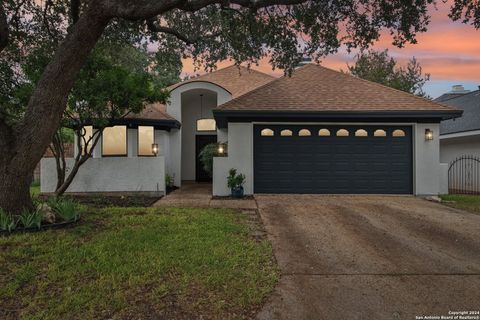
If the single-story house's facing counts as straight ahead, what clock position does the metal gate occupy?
The metal gate is roughly at 8 o'clock from the single-story house.

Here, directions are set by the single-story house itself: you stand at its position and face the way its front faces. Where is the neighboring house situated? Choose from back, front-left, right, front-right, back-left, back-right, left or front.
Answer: back-left

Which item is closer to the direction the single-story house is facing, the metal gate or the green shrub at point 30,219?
the green shrub

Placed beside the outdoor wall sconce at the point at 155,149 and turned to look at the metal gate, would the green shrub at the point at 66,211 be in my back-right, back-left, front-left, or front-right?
back-right

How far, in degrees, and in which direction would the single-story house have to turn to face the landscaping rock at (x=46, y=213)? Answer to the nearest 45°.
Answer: approximately 45° to its right

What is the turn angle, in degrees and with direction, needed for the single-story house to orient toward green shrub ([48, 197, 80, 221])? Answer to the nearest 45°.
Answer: approximately 45° to its right

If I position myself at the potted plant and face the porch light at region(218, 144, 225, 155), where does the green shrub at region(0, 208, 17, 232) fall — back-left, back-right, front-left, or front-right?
back-left

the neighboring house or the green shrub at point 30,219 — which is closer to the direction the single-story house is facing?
the green shrub

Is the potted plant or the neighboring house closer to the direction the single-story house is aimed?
the potted plant

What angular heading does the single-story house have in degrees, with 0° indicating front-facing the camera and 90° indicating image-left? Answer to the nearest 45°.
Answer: approximately 0°
